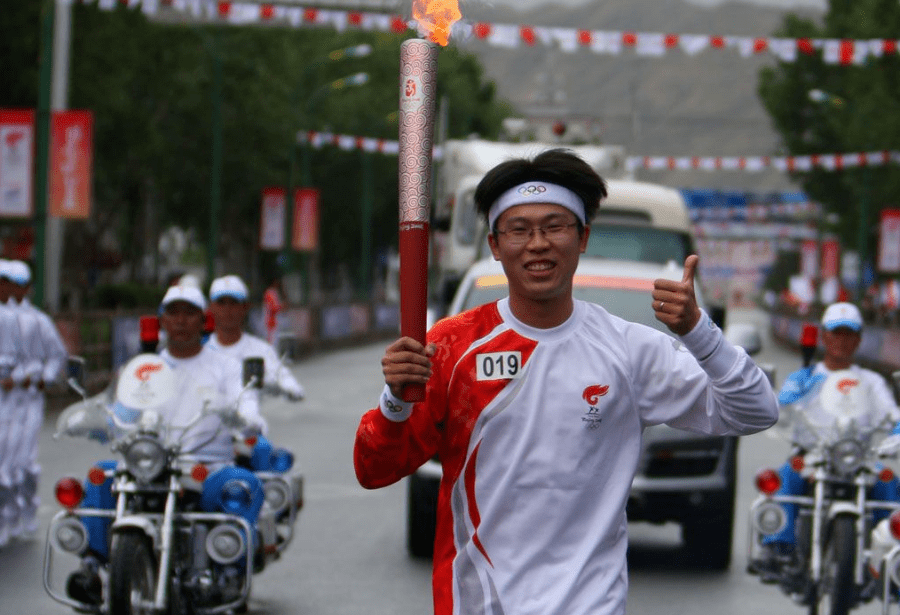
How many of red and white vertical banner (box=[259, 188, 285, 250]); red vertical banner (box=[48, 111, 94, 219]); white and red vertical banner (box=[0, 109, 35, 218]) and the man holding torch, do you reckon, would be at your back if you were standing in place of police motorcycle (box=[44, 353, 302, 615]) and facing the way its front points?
3

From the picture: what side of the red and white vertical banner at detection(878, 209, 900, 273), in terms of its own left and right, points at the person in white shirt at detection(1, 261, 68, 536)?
front

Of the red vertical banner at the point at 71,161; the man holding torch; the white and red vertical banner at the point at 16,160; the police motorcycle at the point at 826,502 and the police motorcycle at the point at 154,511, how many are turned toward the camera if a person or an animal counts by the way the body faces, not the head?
5

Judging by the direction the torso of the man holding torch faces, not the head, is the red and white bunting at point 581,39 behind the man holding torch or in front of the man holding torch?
behind

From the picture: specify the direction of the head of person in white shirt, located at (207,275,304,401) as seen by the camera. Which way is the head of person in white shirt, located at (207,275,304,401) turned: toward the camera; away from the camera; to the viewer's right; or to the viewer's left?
toward the camera

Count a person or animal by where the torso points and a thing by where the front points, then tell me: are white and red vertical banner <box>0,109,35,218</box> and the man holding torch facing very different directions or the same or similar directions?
same or similar directions

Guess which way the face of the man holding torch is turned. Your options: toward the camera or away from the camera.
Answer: toward the camera

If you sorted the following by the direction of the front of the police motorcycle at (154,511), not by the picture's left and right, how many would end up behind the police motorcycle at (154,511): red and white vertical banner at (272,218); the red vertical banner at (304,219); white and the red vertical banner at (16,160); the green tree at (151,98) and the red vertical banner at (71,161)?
5

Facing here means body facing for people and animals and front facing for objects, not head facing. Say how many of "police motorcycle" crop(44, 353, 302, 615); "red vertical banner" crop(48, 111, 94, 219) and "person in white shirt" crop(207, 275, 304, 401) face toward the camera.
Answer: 3

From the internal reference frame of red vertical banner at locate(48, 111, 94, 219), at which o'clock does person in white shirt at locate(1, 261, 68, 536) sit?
The person in white shirt is roughly at 12 o'clock from the red vertical banner.

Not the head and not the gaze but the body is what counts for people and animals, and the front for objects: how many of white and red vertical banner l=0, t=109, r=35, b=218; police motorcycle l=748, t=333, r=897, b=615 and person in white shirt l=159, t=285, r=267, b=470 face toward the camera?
3

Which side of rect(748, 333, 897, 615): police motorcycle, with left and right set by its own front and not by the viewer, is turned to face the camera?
front

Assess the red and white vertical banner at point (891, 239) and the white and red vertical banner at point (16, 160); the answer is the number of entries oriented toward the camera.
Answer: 2

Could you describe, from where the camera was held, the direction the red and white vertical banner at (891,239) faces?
facing the viewer

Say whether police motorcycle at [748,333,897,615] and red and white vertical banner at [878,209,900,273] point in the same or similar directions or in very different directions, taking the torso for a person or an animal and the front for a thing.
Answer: same or similar directions

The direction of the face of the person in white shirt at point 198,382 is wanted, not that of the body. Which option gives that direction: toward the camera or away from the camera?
toward the camera

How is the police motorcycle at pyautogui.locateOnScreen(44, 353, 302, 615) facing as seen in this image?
toward the camera

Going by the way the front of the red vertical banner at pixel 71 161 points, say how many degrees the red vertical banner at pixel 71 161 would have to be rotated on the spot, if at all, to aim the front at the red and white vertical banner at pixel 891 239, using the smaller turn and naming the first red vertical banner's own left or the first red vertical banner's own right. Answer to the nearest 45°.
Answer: approximately 135° to the first red vertical banner's own left

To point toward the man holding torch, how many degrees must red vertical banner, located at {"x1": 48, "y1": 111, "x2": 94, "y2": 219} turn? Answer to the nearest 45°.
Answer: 0° — it already faces them

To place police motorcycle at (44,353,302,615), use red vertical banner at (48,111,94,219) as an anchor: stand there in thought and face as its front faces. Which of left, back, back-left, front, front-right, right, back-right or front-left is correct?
front
